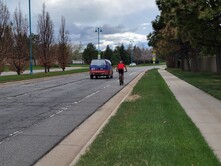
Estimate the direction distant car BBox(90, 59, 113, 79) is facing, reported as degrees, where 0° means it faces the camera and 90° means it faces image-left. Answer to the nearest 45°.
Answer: approximately 180°

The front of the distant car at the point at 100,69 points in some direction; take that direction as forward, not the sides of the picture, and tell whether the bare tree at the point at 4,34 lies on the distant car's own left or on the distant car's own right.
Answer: on the distant car's own left
